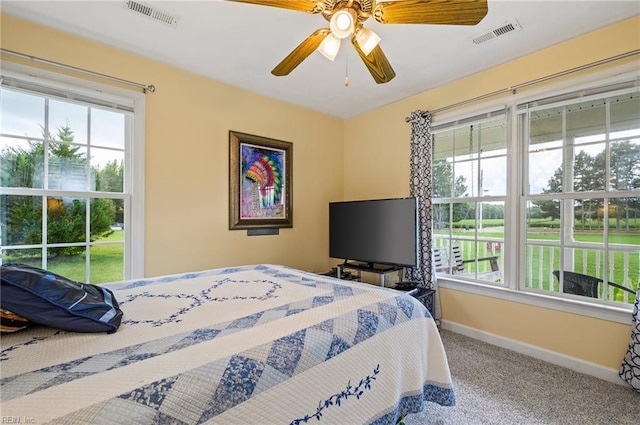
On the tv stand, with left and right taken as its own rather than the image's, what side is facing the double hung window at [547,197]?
left

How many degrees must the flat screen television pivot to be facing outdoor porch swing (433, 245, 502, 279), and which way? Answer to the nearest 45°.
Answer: approximately 135° to its left

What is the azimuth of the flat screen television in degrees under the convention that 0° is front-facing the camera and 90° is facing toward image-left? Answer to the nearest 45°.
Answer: approximately 45°

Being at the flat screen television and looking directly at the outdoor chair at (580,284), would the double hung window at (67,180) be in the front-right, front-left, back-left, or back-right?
back-right

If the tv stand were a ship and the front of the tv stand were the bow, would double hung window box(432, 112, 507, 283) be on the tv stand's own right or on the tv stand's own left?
on the tv stand's own left

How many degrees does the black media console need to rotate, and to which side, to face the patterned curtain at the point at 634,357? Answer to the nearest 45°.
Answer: approximately 90° to its left

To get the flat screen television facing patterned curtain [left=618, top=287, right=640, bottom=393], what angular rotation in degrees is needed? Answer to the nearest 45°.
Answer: approximately 90° to its left

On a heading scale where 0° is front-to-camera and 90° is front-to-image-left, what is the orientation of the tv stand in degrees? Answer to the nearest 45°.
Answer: approximately 45°

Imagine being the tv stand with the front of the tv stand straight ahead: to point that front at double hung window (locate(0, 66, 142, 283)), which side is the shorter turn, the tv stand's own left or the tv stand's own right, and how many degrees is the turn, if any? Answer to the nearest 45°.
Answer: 0° — it already faces it

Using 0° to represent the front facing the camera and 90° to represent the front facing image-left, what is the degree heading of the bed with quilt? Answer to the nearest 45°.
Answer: approximately 225°
